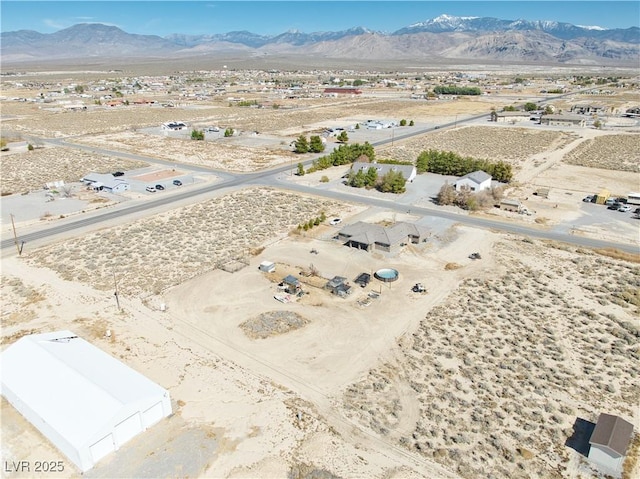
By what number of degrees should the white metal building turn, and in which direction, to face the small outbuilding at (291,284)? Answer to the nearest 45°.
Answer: approximately 90° to its left

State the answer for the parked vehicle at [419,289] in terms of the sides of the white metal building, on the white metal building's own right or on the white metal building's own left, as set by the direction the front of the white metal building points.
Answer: on the white metal building's own left

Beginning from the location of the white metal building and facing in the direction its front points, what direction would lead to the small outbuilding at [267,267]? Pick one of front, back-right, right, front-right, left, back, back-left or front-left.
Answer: left

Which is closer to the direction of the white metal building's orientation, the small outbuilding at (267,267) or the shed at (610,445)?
the shed

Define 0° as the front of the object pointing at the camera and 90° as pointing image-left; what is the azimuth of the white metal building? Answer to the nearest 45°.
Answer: approximately 315°
